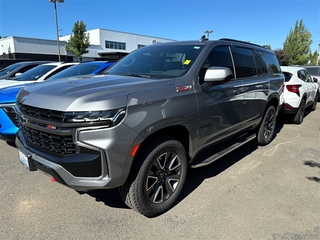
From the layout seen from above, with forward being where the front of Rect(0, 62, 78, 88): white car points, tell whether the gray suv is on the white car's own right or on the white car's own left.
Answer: on the white car's own left

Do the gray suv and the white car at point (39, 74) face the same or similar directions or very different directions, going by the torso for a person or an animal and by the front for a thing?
same or similar directions

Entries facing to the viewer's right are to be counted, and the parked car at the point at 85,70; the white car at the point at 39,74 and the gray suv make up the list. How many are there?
0

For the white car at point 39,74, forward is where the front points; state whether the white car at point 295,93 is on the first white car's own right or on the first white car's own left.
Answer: on the first white car's own left

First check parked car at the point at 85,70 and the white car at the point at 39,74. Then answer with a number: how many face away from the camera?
0

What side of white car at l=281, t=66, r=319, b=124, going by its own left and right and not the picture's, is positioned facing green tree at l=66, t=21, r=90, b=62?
left

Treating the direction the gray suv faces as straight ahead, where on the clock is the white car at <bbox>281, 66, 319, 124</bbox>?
The white car is roughly at 6 o'clock from the gray suv.

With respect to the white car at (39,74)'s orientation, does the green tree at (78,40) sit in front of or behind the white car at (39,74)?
behind

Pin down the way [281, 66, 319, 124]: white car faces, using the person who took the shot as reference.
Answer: facing away from the viewer and to the right of the viewer

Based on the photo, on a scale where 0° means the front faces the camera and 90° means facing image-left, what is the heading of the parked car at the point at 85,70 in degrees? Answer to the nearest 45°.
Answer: approximately 45°

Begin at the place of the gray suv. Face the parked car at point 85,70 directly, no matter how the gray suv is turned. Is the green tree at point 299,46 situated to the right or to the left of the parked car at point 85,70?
right

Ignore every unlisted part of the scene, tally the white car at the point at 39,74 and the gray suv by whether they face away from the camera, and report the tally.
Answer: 0
